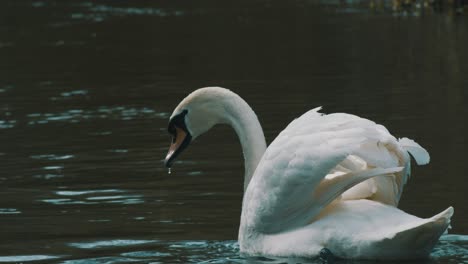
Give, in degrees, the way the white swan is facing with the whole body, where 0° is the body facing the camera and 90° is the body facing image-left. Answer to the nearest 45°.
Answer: approximately 90°
